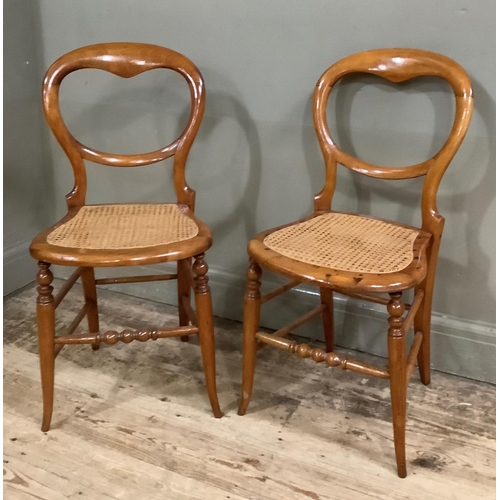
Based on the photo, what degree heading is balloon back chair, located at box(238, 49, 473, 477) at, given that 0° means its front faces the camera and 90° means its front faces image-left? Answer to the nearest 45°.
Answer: approximately 45°
